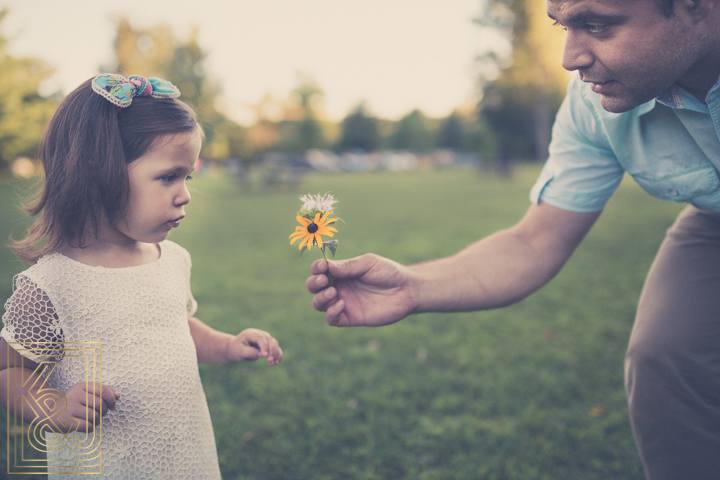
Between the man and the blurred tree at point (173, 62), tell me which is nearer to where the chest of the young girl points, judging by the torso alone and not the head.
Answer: the man

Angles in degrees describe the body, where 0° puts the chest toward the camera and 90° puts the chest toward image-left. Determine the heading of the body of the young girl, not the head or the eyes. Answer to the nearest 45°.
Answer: approximately 315°

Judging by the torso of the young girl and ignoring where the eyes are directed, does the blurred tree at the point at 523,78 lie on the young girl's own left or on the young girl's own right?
on the young girl's own left

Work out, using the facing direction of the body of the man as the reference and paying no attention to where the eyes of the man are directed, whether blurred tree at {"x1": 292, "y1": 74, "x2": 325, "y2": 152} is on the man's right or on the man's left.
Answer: on the man's right

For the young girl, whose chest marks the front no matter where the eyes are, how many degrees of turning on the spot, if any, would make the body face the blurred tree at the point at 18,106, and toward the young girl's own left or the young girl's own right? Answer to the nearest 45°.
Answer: approximately 135° to the young girl's own left

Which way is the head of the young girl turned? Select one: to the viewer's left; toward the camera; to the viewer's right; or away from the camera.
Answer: to the viewer's right

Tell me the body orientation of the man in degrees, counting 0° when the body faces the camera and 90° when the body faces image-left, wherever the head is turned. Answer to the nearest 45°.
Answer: approximately 45°

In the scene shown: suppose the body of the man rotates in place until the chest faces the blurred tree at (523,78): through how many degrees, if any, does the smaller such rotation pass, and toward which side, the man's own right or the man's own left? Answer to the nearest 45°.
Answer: approximately 135° to the man's own right
